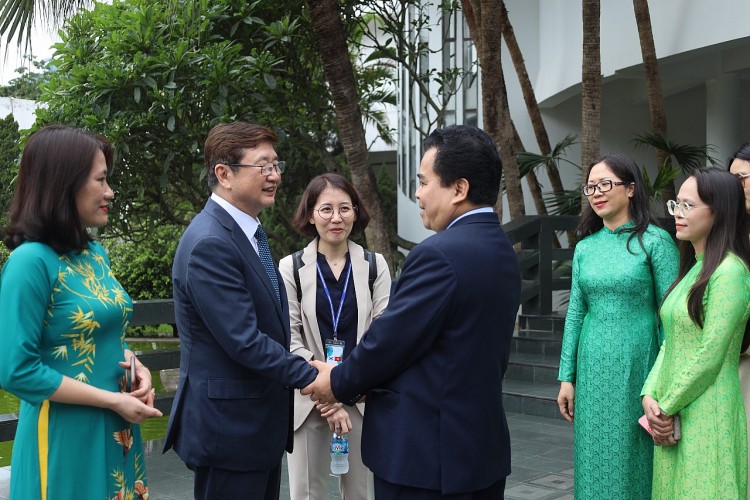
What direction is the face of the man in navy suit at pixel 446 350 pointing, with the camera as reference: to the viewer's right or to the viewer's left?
to the viewer's left

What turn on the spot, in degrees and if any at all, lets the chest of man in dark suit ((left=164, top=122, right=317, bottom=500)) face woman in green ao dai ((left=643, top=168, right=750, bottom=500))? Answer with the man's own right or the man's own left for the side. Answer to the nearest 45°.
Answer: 0° — they already face them

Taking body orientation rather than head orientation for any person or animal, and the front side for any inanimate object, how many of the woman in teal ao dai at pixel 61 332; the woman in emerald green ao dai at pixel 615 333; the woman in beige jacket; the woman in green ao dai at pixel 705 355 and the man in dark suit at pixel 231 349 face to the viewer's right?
2

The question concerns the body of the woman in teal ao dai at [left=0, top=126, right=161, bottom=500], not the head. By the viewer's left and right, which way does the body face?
facing to the right of the viewer

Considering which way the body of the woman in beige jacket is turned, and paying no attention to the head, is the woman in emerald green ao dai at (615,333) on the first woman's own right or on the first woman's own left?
on the first woman's own left

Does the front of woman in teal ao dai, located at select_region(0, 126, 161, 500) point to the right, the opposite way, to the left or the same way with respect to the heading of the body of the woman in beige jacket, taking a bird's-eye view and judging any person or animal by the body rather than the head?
to the left

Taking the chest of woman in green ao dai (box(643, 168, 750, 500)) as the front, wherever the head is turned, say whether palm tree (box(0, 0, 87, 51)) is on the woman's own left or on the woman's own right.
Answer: on the woman's own right

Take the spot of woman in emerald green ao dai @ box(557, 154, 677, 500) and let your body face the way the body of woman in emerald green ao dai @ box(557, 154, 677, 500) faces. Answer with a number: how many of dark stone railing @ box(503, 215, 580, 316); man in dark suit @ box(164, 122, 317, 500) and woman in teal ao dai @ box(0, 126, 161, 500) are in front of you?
2

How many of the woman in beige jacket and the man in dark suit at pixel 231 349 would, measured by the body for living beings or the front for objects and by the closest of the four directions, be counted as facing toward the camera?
1

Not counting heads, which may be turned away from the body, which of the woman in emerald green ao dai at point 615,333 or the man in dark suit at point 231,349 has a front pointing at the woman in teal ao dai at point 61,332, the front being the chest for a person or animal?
the woman in emerald green ao dai at point 615,333

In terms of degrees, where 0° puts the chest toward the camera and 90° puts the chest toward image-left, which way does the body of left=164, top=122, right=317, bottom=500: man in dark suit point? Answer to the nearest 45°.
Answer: approximately 270°
